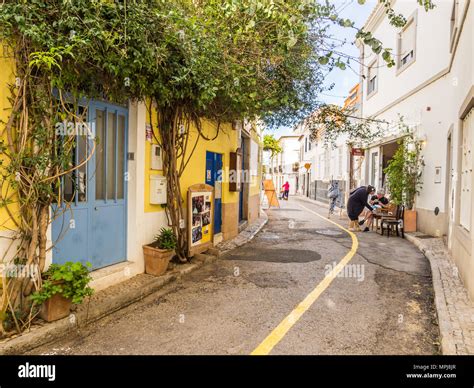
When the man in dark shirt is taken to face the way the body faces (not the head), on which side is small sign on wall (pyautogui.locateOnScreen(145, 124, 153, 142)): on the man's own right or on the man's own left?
on the man's own right

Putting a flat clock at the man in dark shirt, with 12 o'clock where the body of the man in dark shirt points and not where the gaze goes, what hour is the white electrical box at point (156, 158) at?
The white electrical box is roughly at 4 o'clock from the man in dark shirt.

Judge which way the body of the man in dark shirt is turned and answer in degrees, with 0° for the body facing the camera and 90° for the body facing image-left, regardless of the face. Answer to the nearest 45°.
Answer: approximately 270°

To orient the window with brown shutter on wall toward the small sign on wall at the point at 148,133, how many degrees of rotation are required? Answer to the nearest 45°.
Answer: approximately 45° to its right

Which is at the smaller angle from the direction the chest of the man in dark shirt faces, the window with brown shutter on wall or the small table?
the small table

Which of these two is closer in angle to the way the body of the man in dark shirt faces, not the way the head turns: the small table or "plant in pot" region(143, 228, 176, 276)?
the small table

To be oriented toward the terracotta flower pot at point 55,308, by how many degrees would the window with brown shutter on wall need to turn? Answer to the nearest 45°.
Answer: approximately 45° to its right

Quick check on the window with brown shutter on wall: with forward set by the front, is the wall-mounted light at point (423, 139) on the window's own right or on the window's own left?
on the window's own left

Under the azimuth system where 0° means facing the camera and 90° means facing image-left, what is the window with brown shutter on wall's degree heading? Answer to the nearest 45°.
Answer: approximately 315°
